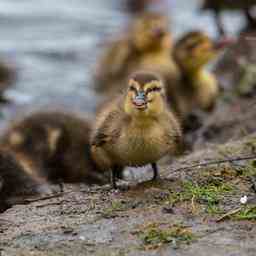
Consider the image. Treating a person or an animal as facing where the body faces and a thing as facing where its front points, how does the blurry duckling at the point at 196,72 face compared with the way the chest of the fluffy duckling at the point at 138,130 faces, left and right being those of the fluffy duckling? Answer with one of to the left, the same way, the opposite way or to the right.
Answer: to the left

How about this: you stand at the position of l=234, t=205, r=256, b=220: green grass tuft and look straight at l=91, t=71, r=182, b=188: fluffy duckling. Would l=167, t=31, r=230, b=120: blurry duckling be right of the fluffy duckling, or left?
right

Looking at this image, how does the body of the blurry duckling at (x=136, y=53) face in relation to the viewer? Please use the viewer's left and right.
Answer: facing the viewer and to the right of the viewer

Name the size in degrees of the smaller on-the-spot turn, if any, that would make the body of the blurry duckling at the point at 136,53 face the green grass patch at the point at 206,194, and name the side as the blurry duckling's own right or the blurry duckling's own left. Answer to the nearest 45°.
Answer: approximately 45° to the blurry duckling's own right

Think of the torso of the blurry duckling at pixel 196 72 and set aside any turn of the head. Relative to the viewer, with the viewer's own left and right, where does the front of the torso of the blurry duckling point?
facing to the right of the viewer

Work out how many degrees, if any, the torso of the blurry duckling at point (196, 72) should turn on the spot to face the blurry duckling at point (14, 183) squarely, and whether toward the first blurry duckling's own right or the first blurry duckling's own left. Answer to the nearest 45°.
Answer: approximately 90° to the first blurry duckling's own right

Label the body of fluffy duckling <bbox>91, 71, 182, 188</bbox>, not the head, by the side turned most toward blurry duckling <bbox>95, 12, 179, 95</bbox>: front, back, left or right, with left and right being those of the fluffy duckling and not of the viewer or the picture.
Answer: back

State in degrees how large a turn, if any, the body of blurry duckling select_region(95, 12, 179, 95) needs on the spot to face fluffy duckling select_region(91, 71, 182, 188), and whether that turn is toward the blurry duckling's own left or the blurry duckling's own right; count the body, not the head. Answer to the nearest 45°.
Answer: approximately 45° to the blurry duckling's own right

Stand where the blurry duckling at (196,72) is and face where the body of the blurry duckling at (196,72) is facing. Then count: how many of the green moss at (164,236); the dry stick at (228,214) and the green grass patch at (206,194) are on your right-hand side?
3
